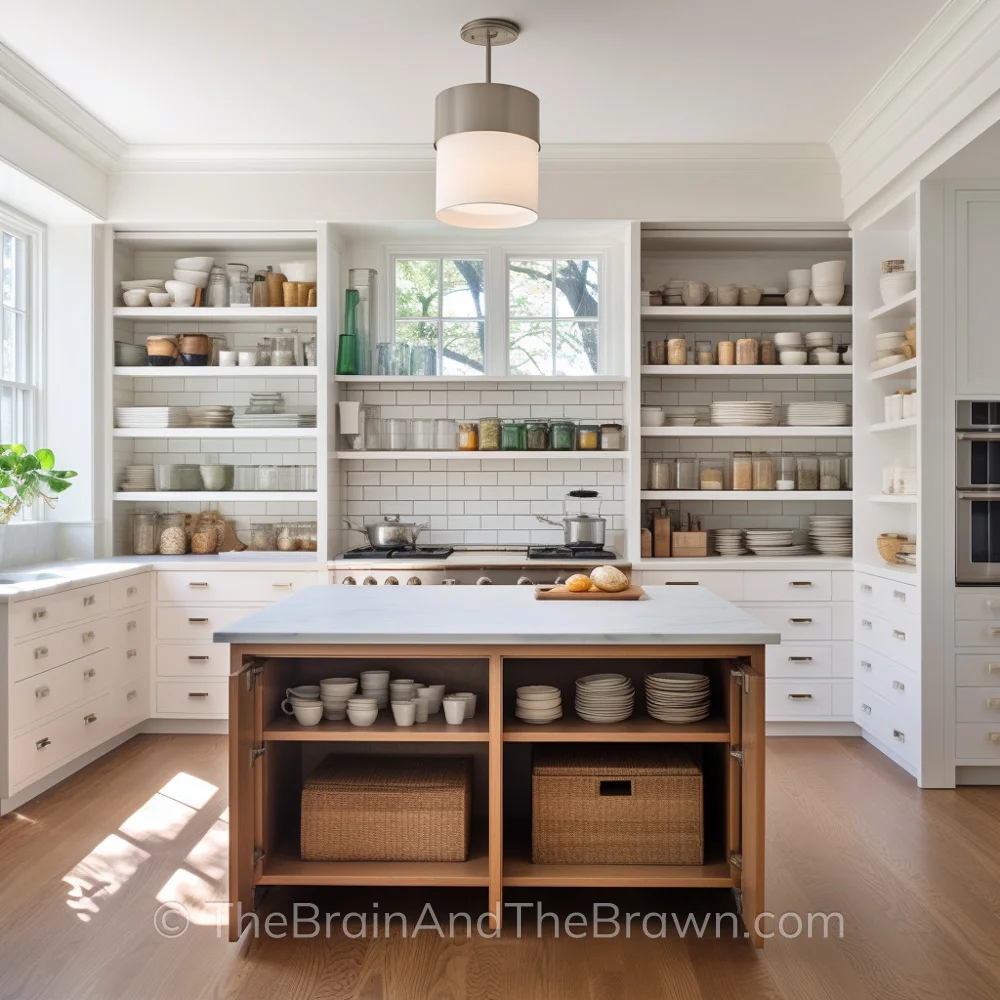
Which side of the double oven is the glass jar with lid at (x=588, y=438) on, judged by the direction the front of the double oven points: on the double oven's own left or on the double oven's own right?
on the double oven's own right

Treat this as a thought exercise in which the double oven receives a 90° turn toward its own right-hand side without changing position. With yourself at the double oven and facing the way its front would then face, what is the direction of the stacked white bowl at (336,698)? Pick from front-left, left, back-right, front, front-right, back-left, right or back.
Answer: front-left

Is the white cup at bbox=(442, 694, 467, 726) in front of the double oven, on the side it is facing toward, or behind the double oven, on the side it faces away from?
in front

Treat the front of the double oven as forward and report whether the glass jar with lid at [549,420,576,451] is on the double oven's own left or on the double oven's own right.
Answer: on the double oven's own right

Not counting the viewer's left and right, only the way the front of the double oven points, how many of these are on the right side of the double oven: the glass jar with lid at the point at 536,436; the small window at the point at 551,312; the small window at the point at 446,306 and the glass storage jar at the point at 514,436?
4

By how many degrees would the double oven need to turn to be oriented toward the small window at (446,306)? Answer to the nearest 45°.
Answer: approximately 90° to its right

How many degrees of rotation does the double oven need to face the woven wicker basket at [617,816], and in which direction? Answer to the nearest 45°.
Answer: approximately 45° to its right

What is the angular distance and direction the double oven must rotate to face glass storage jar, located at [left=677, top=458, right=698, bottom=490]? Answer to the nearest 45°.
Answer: approximately 90° to its right

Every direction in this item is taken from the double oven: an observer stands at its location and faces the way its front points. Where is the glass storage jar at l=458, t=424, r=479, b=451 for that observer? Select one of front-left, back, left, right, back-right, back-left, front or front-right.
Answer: right
